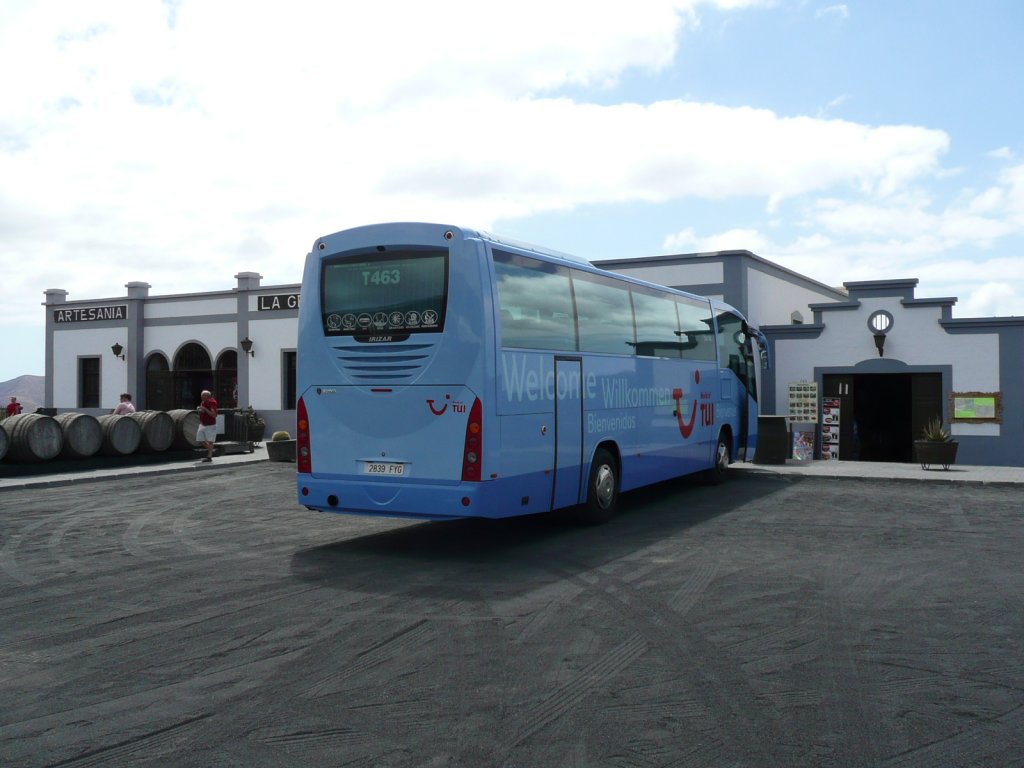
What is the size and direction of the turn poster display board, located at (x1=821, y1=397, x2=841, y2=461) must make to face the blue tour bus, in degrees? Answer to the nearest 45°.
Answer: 0° — it already faces it

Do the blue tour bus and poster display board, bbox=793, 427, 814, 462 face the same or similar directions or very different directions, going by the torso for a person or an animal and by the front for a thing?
very different directions

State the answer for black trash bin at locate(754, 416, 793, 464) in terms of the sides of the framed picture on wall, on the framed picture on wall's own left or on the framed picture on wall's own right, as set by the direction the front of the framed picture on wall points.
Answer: on the framed picture on wall's own right

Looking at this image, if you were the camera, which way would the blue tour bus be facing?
facing away from the viewer and to the right of the viewer

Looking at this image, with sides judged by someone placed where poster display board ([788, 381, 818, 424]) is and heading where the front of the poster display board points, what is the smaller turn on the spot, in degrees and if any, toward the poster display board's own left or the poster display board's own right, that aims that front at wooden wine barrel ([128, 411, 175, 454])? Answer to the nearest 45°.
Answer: approximately 90° to the poster display board's own right

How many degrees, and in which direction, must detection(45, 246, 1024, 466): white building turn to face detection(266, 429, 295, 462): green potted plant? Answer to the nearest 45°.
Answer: approximately 90° to its right

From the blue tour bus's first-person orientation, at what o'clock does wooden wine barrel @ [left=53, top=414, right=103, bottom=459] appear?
The wooden wine barrel is roughly at 9 o'clock from the blue tour bus.

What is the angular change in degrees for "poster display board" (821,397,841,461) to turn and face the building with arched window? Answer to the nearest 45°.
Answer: approximately 90° to its right

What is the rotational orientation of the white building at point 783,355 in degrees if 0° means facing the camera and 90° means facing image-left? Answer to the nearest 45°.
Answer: approximately 0°
